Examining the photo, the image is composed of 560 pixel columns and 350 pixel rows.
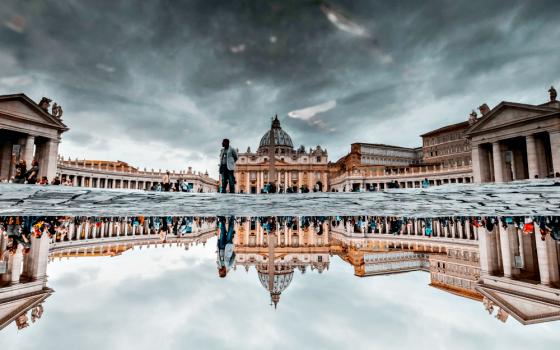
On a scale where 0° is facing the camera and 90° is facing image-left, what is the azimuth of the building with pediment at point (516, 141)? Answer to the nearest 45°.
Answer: approximately 45°

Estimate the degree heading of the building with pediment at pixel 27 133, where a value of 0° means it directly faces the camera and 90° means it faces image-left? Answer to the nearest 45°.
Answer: approximately 315°

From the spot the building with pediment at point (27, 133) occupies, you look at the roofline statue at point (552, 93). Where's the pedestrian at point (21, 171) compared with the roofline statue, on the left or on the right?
right
